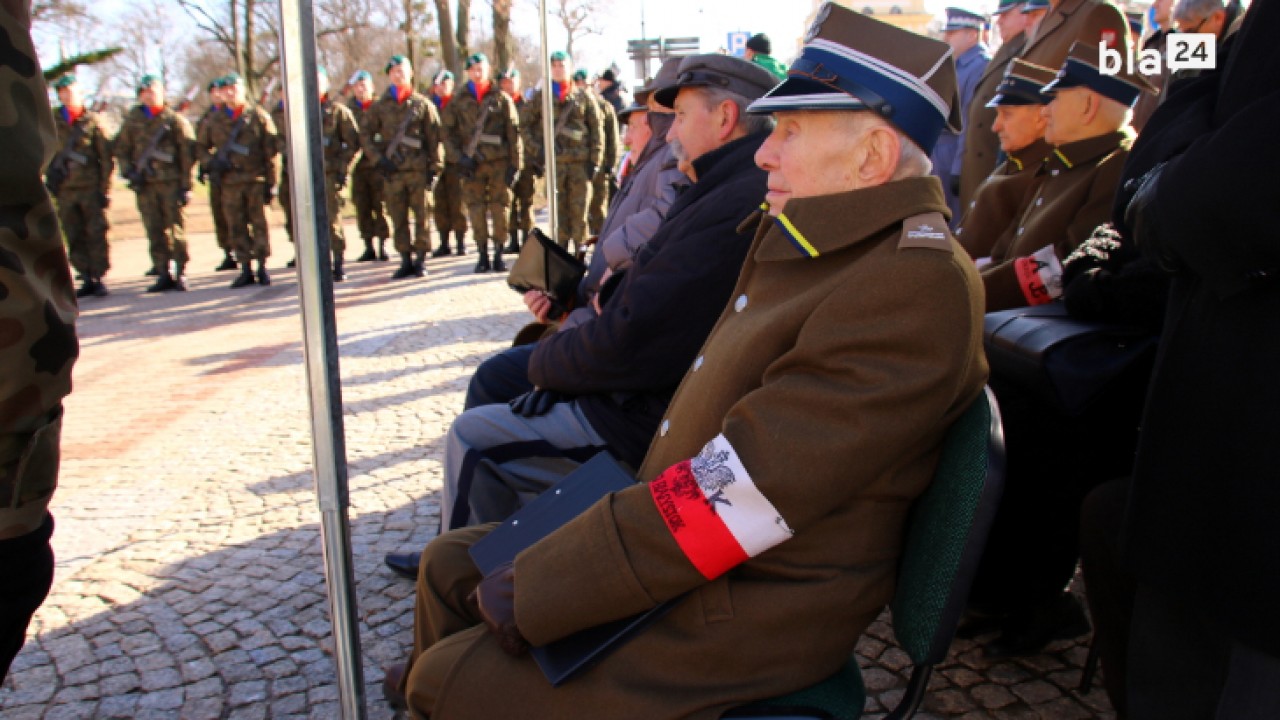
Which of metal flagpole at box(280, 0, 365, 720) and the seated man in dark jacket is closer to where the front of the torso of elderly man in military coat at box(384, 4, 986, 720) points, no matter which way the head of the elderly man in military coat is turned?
the metal flagpole

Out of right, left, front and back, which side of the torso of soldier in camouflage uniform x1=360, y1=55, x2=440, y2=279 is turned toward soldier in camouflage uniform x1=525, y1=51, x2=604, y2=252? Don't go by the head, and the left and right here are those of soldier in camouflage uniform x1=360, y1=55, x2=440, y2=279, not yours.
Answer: left

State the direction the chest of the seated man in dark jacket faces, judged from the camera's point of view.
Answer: to the viewer's left

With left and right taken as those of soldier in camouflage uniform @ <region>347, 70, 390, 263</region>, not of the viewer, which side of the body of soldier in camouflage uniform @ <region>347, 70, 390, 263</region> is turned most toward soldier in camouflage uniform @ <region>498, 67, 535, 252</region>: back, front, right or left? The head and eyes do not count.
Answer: left

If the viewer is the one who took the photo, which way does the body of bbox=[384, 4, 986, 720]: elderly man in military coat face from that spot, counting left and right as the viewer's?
facing to the left of the viewer

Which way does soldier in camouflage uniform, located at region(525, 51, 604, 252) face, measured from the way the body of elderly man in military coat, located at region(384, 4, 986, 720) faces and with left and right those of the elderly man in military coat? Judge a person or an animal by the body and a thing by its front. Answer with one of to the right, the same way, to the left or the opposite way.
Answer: to the left

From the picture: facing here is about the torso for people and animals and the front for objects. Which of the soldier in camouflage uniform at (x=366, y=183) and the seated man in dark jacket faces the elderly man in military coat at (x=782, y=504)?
the soldier in camouflage uniform

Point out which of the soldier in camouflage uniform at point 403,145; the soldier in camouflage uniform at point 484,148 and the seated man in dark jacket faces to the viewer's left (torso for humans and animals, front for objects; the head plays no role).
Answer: the seated man in dark jacket

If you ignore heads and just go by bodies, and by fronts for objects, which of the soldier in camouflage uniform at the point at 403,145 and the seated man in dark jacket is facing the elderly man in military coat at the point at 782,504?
the soldier in camouflage uniform

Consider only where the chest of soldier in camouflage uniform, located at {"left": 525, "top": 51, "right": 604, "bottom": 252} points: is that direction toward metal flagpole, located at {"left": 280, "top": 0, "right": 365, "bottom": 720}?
yes
